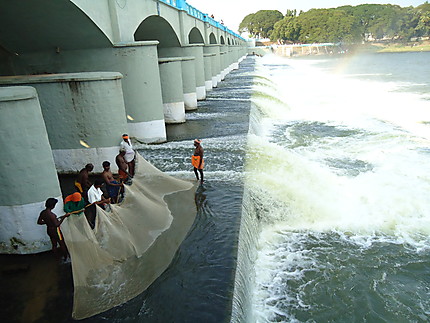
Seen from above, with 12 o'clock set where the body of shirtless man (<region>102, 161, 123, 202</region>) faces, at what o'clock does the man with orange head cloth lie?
The man with orange head cloth is roughly at 8 o'clock from the shirtless man.

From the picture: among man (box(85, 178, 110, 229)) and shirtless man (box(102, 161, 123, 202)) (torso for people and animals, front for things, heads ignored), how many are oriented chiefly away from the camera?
0

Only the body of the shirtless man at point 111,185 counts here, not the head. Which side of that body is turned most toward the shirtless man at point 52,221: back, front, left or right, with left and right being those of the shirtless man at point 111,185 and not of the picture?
right

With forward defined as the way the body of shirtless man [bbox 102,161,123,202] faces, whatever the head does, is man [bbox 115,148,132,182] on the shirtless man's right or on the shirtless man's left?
on the shirtless man's left

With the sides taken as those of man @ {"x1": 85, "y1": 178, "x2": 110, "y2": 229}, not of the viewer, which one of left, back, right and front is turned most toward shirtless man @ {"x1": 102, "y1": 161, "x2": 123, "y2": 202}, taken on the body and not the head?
left

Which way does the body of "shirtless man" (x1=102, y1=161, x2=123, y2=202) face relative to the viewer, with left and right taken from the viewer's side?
facing the viewer and to the right of the viewer

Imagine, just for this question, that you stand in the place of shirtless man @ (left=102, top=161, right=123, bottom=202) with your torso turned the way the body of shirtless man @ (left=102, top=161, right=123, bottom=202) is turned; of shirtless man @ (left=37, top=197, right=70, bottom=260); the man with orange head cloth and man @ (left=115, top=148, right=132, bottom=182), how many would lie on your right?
1
